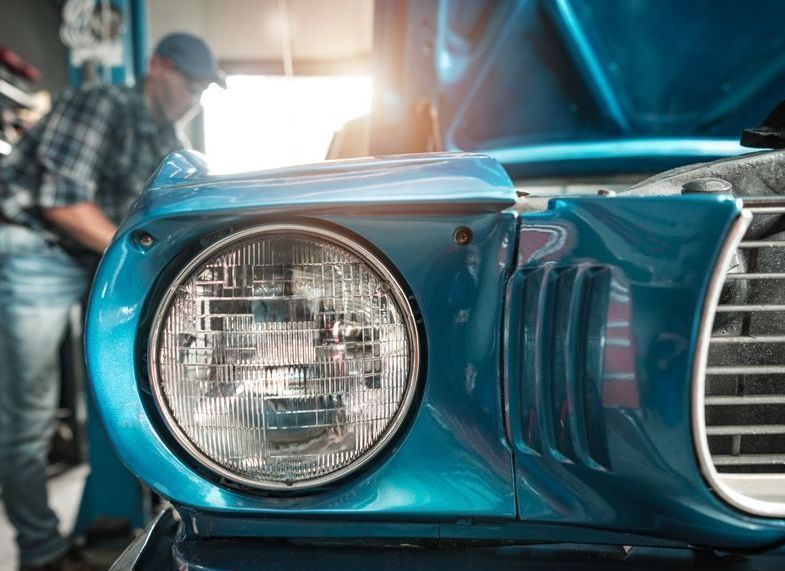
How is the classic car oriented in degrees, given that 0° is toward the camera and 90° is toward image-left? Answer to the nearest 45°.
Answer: approximately 0°

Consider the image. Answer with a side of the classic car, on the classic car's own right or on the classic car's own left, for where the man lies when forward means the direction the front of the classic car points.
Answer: on the classic car's own right
